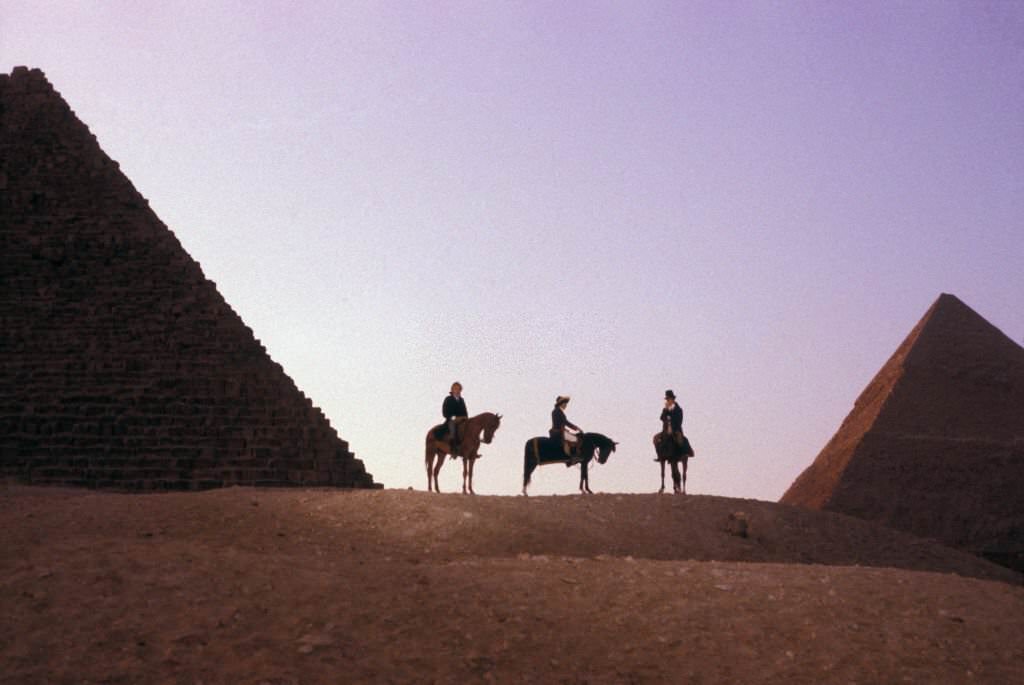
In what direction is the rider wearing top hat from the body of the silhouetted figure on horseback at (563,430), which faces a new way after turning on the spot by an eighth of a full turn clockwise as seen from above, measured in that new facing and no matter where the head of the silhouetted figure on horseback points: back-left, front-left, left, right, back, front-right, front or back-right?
front-left

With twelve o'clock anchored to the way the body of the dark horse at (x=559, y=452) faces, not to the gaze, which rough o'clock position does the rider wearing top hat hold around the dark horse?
The rider wearing top hat is roughly at 12 o'clock from the dark horse.

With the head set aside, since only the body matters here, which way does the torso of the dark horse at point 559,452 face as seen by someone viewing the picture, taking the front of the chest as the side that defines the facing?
to the viewer's right

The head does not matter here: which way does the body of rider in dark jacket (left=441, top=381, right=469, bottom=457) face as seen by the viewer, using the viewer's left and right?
facing the viewer and to the right of the viewer

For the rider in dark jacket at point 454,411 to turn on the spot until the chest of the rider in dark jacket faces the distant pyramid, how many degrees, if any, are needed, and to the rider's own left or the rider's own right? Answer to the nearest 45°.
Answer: approximately 90° to the rider's own left

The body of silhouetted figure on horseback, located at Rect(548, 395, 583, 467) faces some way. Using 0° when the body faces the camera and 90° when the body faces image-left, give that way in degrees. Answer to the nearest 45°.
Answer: approximately 270°

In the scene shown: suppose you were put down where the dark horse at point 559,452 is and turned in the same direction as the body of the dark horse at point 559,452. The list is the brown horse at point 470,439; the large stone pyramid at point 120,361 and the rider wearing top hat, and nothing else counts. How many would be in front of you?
1

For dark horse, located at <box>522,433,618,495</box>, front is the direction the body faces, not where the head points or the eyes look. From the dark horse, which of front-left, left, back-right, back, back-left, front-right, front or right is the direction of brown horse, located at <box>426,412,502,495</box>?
back-right
